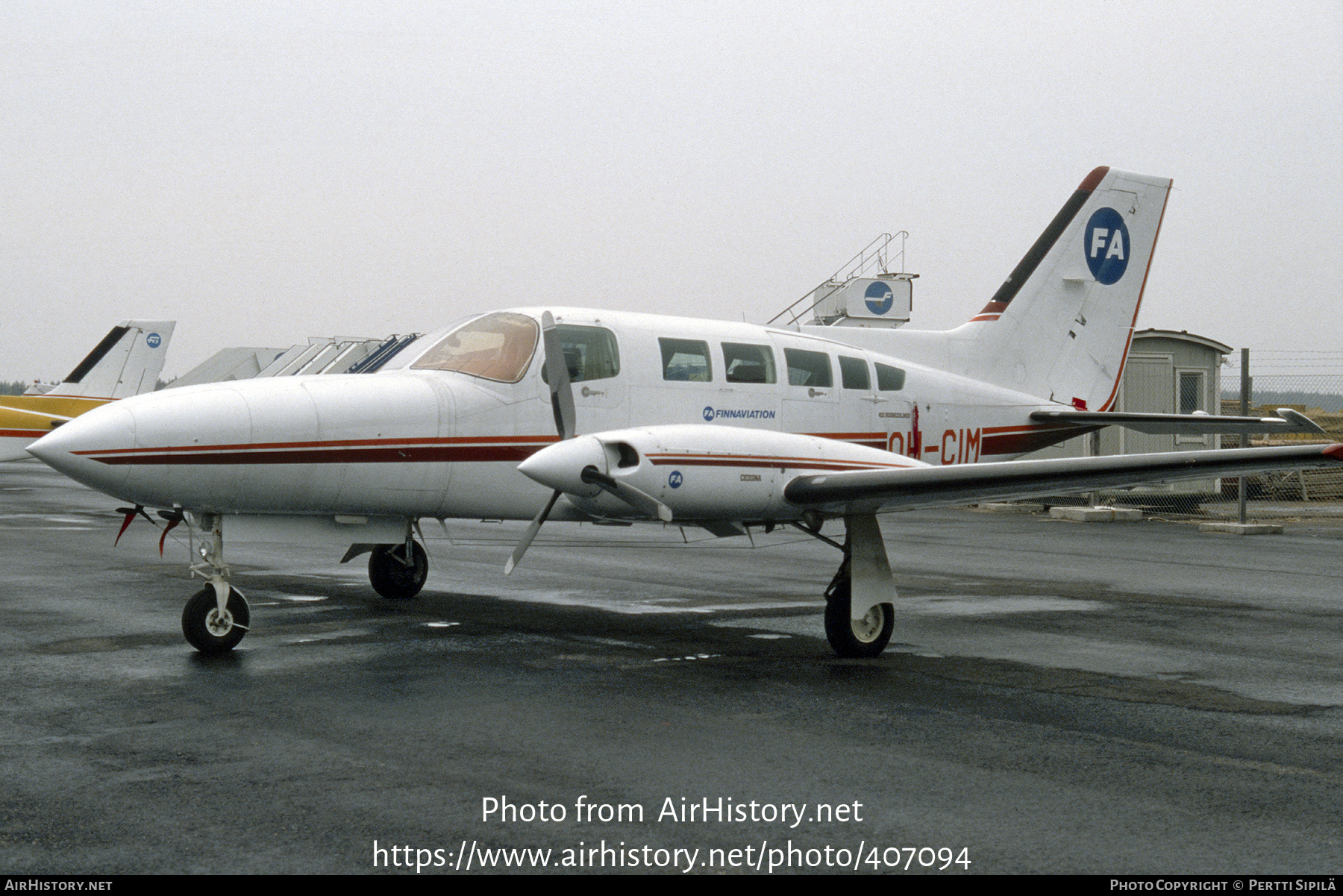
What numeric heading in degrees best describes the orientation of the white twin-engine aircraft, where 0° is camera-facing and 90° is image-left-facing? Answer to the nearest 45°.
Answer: approximately 45°
